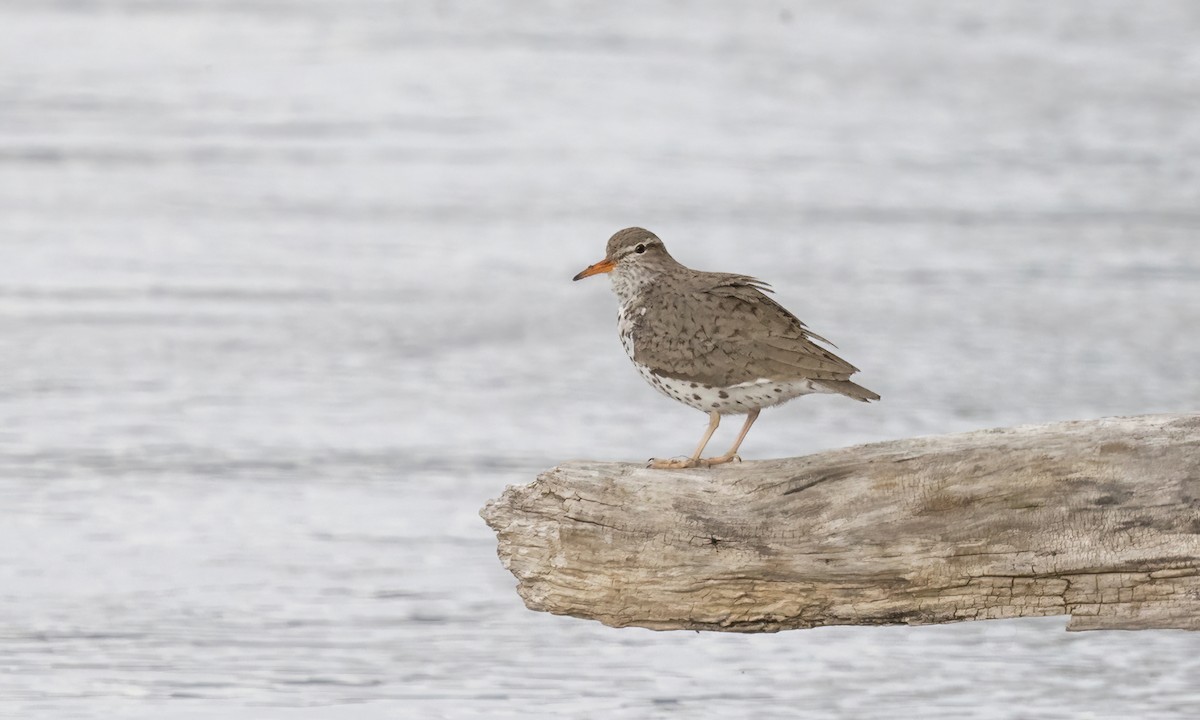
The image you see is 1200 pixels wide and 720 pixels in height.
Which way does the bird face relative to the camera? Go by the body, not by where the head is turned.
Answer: to the viewer's left
